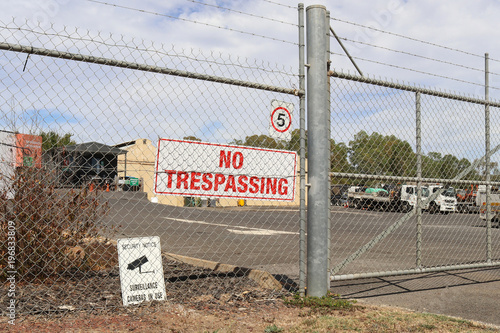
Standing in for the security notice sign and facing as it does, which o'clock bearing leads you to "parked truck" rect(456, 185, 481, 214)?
The parked truck is roughly at 8 o'clock from the security notice sign.

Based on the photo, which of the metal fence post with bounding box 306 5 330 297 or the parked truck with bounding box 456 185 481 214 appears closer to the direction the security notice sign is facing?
the metal fence post

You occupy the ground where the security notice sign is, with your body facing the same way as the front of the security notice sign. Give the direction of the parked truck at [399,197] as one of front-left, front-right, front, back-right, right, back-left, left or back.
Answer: back-left

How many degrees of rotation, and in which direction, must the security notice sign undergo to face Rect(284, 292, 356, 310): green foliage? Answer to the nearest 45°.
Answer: approximately 90° to its left

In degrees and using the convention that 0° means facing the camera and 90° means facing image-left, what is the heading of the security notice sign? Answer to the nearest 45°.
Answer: approximately 0°

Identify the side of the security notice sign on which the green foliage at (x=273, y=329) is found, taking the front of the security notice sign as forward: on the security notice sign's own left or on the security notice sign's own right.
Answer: on the security notice sign's own left

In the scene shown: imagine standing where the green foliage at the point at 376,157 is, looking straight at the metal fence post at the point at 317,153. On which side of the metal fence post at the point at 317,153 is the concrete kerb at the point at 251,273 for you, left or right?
right
